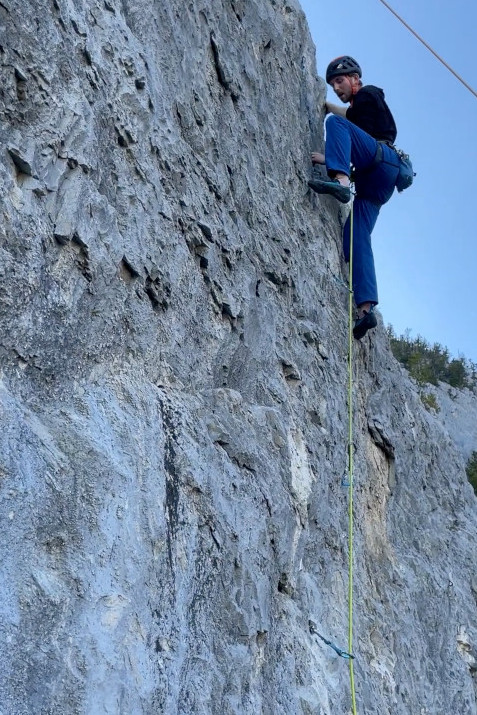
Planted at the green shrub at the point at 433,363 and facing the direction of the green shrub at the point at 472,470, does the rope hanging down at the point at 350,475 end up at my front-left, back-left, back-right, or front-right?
front-right

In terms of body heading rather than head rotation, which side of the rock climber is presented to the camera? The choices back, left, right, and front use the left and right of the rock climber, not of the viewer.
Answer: left

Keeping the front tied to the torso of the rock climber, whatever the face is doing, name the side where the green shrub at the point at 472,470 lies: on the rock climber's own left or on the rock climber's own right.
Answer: on the rock climber's own right

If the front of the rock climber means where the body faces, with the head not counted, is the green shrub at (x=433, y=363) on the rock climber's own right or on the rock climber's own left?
on the rock climber's own right
